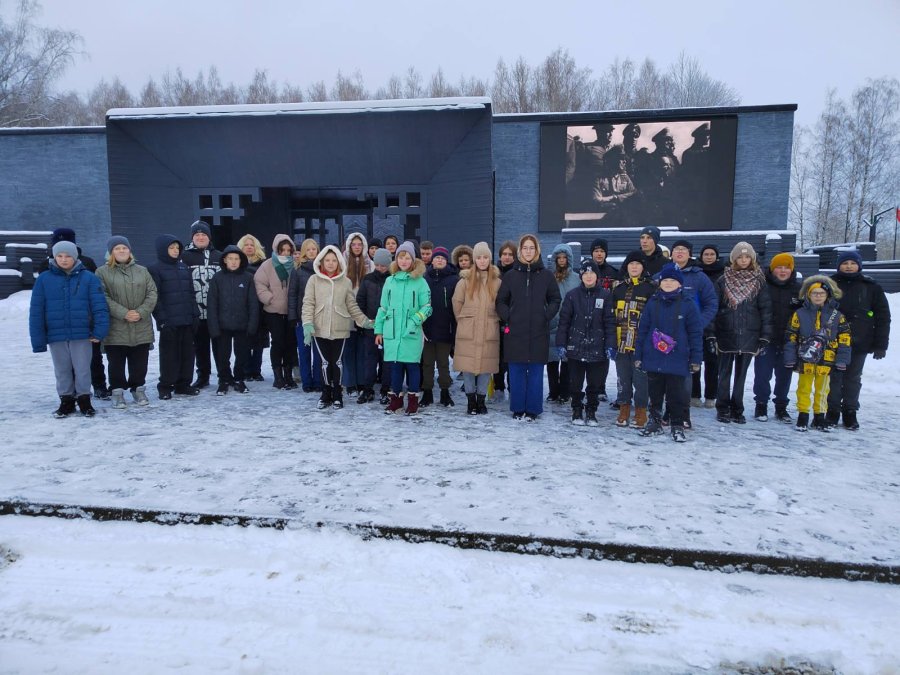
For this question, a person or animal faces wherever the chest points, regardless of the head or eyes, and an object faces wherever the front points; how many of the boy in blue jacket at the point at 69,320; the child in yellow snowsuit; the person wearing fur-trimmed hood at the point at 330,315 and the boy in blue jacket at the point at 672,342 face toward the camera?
4

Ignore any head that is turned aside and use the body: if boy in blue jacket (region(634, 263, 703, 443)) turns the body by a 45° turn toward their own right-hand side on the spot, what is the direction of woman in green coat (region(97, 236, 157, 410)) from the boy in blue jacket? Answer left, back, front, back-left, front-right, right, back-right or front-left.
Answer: front-right

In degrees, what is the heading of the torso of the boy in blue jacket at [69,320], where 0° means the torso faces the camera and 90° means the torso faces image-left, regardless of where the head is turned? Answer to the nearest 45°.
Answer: approximately 0°

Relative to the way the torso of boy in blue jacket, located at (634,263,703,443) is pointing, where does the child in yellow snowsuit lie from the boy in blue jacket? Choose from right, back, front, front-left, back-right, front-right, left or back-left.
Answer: back-left

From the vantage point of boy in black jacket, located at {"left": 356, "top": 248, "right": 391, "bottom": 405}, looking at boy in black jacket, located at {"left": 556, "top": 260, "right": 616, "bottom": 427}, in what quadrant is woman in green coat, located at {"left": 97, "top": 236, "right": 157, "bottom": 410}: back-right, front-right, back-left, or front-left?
back-right

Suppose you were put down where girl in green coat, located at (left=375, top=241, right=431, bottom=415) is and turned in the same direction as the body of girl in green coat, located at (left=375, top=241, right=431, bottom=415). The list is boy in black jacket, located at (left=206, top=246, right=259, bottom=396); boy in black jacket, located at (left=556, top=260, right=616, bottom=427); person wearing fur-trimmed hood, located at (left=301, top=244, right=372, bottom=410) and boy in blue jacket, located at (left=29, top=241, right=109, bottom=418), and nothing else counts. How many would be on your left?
1

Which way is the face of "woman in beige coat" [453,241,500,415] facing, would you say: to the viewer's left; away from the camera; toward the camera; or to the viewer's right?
toward the camera

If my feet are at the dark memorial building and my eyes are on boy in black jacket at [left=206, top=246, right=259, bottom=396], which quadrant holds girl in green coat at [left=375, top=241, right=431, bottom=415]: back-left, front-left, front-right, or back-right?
front-left

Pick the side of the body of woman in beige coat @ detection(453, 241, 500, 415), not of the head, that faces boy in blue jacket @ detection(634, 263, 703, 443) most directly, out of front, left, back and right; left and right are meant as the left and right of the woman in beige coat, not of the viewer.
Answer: left

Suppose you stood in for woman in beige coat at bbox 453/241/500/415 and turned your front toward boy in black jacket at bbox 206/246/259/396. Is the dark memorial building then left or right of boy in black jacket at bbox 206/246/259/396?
right

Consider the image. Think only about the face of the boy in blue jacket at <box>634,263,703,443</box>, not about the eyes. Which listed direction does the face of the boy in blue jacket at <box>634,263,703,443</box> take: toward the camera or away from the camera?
toward the camera

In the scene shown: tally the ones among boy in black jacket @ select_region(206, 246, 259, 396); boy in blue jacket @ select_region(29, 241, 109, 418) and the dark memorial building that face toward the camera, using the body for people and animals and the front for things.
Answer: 3

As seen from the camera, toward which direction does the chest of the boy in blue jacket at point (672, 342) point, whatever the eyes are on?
toward the camera

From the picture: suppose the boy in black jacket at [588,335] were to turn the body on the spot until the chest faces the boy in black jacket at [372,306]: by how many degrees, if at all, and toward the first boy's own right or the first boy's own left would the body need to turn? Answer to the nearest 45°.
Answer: approximately 90° to the first boy's own right

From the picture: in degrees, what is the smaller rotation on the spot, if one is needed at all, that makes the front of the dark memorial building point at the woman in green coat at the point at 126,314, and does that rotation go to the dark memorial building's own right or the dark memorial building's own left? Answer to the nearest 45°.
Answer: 0° — it already faces them

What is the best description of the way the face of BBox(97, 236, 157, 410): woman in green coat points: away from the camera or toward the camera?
toward the camera

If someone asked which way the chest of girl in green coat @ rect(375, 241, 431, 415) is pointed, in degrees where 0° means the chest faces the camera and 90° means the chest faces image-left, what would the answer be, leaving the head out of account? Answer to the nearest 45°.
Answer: approximately 0°

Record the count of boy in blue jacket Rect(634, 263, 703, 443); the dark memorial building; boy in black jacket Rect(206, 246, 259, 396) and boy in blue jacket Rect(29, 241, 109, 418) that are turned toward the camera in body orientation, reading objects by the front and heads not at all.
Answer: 4
